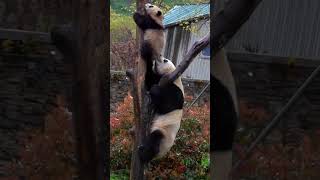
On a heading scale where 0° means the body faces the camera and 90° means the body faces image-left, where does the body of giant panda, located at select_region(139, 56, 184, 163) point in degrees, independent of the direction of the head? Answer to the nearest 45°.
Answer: approximately 90°
